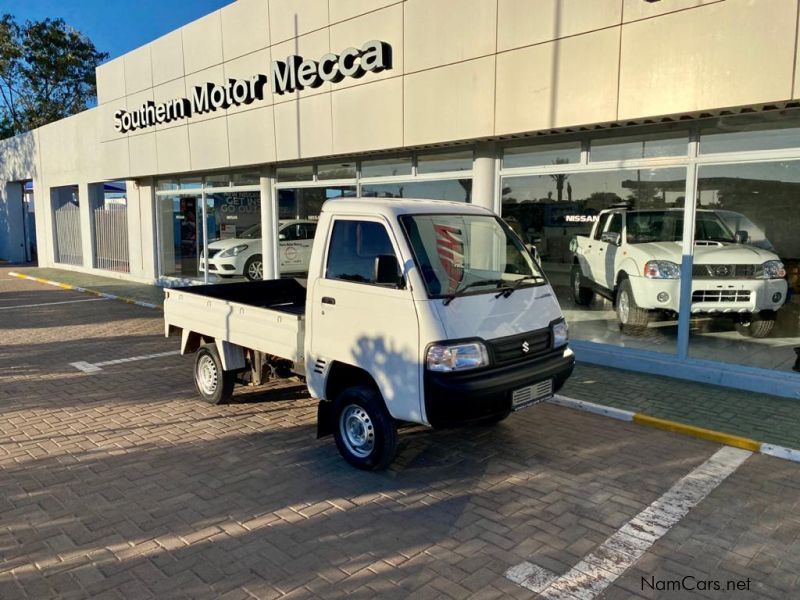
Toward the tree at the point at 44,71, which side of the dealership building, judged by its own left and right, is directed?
right

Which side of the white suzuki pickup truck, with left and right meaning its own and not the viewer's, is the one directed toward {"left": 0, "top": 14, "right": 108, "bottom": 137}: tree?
back

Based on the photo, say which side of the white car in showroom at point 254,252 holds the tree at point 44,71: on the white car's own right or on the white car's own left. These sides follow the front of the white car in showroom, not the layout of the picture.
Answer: on the white car's own right

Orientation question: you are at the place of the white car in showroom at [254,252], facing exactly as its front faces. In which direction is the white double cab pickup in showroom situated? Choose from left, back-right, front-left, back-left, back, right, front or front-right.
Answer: left

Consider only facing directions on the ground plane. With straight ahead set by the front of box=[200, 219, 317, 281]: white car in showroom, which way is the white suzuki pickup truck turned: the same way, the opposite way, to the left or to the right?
to the left

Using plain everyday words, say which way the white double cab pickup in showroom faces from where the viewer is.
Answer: facing the viewer and to the right of the viewer

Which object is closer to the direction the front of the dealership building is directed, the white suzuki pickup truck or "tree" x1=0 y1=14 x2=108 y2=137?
the white suzuki pickup truck

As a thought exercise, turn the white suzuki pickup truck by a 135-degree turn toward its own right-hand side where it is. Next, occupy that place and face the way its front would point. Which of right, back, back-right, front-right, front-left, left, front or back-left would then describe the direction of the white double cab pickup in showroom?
back-right

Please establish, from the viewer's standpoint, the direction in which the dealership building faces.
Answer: facing the viewer and to the left of the viewer

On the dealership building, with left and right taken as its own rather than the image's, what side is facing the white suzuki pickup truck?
front

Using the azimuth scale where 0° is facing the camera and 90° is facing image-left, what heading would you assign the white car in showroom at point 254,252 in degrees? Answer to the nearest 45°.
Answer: approximately 45°

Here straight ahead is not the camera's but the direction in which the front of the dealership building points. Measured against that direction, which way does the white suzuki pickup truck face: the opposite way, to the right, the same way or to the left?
to the left
